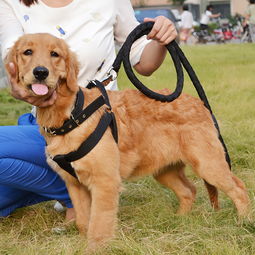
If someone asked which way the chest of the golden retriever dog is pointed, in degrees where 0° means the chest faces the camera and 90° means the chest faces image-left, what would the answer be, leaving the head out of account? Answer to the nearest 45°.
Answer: approximately 45°

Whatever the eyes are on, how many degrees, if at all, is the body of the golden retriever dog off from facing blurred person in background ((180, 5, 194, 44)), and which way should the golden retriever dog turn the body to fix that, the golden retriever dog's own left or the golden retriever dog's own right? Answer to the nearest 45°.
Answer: approximately 135° to the golden retriever dog's own right

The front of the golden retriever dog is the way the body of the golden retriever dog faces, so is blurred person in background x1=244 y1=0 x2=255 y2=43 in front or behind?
behind
